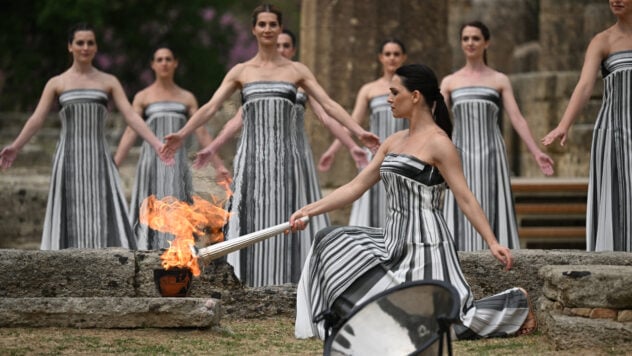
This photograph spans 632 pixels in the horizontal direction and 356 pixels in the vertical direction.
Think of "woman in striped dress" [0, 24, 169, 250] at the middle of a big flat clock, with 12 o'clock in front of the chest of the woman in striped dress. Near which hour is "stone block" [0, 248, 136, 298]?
The stone block is roughly at 12 o'clock from the woman in striped dress.

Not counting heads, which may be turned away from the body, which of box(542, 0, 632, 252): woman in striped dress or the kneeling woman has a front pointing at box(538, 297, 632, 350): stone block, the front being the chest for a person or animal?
the woman in striped dress

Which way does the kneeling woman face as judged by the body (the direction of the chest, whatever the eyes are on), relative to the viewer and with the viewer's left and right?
facing to the left of the viewer

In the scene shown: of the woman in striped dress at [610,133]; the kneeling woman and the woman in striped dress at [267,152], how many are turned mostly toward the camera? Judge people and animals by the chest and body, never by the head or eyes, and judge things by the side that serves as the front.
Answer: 2

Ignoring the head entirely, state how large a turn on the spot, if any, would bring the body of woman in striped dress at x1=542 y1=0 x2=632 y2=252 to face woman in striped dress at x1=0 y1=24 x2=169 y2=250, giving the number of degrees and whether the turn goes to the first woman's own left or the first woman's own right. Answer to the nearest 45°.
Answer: approximately 90° to the first woman's own right

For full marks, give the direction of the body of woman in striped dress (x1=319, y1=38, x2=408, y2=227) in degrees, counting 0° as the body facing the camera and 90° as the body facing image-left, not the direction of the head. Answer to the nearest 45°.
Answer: approximately 0°

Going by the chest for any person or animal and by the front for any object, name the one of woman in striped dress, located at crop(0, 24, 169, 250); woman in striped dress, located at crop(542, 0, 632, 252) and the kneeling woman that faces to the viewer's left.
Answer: the kneeling woman
